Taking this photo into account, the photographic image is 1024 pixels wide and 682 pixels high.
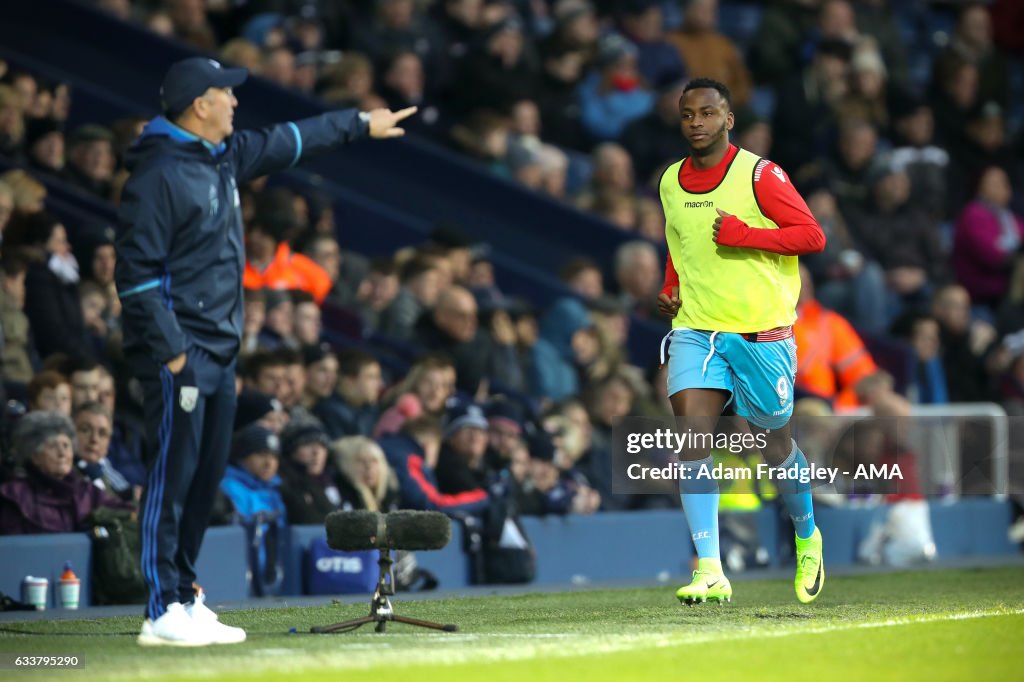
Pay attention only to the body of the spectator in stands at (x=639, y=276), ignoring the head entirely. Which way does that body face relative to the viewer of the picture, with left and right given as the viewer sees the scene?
facing the viewer and to the right of the viewer

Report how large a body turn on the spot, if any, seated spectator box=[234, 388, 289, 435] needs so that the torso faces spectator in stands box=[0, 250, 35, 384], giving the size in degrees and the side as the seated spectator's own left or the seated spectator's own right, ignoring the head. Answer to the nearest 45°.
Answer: approximately 135° to the seated spectator's own right

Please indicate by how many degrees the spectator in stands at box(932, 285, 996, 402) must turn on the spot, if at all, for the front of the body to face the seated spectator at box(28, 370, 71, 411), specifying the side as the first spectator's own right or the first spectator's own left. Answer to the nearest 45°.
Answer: approximately 90° to the first spectator's own right

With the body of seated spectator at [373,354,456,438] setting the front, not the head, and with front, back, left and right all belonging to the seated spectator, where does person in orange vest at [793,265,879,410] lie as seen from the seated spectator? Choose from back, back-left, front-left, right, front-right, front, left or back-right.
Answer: left

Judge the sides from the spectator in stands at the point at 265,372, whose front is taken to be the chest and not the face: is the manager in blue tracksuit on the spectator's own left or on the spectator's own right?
on the spectator's own right

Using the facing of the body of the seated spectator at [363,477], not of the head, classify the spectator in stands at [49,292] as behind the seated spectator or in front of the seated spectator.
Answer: behind

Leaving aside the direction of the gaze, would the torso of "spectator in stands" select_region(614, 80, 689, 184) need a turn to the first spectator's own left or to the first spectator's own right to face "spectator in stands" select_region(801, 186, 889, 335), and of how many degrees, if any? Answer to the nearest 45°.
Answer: approximately 45° to the first spectator's own left

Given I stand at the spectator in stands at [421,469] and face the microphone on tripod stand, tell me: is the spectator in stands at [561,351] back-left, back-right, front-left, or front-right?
back-left

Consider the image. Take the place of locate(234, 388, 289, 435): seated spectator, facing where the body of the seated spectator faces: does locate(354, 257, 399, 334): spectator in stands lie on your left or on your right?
on your left

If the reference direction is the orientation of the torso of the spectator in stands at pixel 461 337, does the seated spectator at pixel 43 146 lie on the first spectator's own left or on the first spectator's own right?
on the first spectator's own right

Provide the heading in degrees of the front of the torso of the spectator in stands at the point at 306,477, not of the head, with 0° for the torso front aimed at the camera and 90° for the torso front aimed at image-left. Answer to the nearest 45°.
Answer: approximately 315°

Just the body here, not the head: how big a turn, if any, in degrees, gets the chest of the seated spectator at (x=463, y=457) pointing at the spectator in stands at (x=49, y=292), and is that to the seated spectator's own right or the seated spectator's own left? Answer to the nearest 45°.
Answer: approximately 135° to the seated spectator's own right

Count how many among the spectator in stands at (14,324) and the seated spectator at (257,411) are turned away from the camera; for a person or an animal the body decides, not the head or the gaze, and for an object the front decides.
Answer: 0
